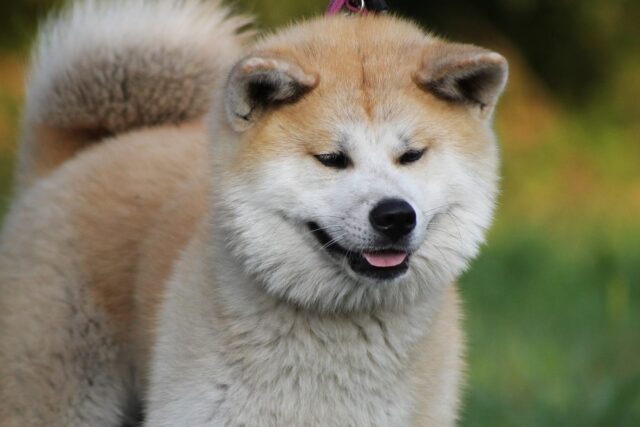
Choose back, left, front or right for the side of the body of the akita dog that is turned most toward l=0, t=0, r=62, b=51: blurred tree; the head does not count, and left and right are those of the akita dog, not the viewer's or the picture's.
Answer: back

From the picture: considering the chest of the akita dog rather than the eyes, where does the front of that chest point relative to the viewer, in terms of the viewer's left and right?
facing the viewer and to the right of the viewer
